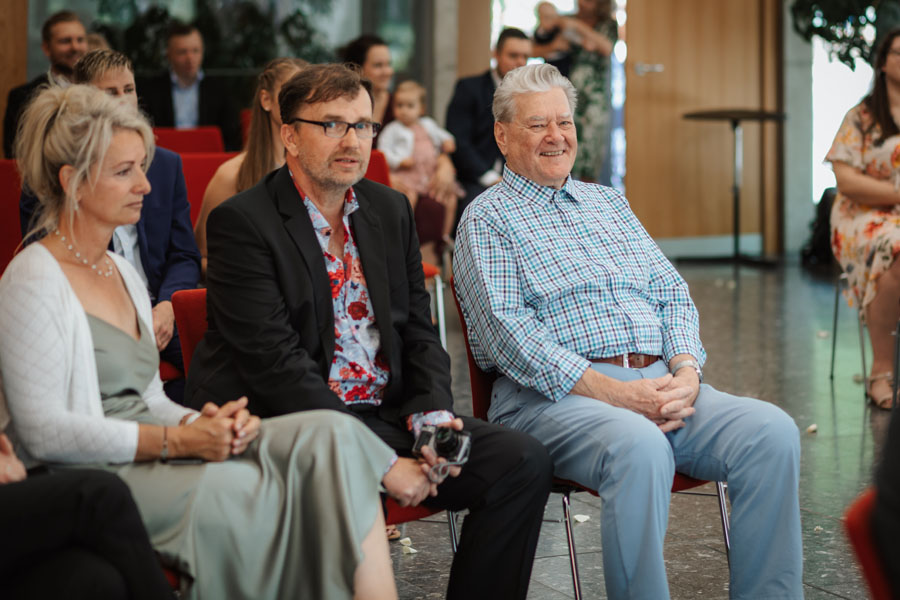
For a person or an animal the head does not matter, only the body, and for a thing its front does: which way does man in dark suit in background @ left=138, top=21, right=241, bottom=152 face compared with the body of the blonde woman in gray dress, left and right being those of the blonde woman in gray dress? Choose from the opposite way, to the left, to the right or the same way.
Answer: to the right

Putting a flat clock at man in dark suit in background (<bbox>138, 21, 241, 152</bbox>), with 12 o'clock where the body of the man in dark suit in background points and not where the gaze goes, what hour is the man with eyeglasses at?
The man with eyeglasses is roughly at 12 o'clock from the man in dark suit in background.

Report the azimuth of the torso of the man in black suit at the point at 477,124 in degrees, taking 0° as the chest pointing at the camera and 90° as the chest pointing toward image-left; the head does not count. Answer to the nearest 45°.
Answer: approximately 315°

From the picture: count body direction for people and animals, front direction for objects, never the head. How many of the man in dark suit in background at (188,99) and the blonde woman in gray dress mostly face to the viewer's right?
1

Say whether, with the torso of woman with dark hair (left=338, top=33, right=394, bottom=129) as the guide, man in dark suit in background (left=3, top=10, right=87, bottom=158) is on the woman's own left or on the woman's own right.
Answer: on the woman's own right

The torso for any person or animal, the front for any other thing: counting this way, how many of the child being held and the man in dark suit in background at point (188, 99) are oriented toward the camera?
2

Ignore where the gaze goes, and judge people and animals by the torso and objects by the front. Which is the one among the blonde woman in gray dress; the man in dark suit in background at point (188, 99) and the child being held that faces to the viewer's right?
the blonde woman in gray dress

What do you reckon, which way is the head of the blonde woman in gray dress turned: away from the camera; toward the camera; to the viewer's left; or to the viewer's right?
to the viewer's right

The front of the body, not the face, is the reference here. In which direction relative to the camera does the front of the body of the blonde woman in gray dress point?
to the viewer's right

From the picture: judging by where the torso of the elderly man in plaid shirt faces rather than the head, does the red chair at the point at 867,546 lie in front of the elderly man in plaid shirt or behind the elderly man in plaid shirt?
in front

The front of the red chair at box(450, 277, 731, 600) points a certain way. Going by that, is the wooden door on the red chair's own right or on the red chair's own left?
on the red chair's own left
